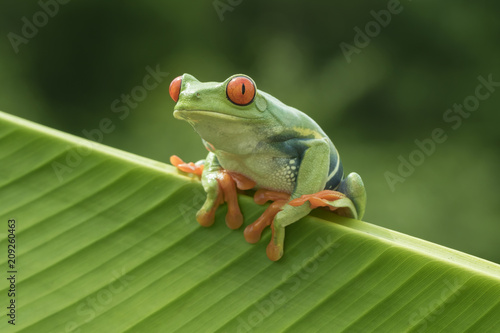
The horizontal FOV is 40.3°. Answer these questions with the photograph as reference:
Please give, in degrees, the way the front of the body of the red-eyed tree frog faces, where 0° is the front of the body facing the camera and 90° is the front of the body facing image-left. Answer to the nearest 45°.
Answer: approximately 45°
